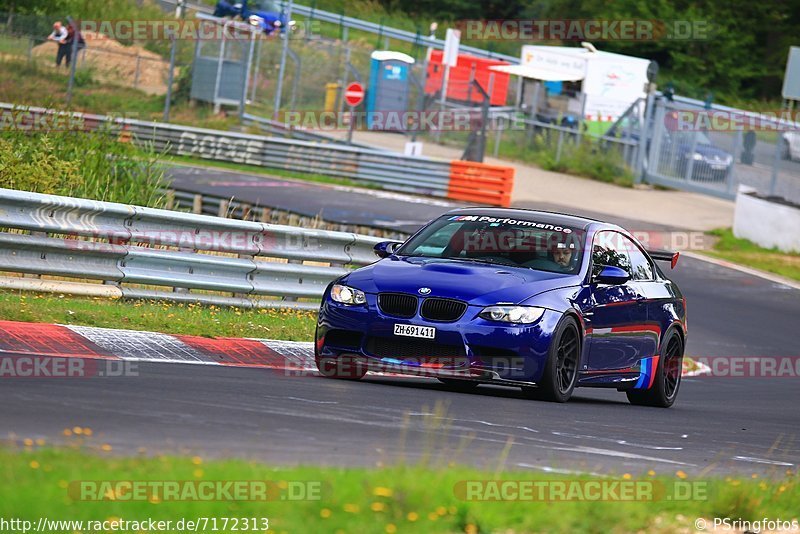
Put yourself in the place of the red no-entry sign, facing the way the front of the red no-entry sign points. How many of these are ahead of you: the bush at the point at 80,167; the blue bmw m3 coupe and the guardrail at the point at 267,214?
3

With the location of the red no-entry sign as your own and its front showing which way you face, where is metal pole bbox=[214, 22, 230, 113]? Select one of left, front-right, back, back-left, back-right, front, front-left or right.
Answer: back-right

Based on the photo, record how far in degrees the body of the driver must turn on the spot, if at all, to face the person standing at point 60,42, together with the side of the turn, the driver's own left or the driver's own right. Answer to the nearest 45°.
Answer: approximately 90° to the driver's own right

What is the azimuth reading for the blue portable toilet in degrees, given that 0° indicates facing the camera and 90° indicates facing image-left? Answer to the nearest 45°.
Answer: approximately 0°

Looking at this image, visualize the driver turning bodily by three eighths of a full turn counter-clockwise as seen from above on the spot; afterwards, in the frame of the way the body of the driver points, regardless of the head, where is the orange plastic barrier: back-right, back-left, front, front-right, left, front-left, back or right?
left

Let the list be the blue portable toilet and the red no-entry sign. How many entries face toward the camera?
2

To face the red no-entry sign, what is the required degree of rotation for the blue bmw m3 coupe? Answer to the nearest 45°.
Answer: approximately 135° to its right

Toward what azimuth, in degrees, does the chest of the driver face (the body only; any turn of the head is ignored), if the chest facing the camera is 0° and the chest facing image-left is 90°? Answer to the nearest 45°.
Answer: approximately 45°
